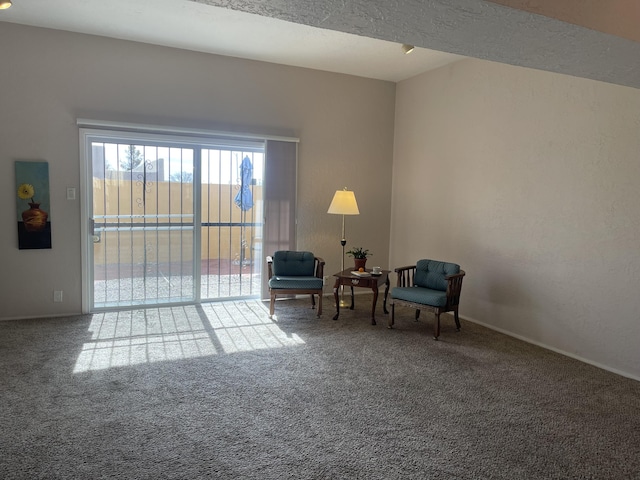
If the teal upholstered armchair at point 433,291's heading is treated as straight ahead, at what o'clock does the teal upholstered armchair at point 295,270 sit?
the teal upholstered armchair at point 295,270 is roughly at 2 o'clock from the teal upholstered armchair at point 433,291.

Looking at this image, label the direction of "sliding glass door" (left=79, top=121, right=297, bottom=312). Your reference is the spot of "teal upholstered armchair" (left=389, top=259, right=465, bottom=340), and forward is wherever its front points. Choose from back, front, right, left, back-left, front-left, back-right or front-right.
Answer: front-right

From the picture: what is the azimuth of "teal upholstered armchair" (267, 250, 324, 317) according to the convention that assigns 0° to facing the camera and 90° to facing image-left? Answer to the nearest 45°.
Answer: approximately 0°

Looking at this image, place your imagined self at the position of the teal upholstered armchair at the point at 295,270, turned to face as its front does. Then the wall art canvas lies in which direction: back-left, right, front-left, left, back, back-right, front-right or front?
right

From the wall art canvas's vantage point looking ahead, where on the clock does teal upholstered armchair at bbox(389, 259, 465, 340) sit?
The teal upholstered armchair is roughly at 10 o'clock from the wall art canvas.

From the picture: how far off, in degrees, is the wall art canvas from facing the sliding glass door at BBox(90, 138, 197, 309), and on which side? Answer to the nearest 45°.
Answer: approximately 90° to its left

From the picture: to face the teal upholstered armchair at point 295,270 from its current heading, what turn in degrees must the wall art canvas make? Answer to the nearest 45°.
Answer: approximately 90° to its left

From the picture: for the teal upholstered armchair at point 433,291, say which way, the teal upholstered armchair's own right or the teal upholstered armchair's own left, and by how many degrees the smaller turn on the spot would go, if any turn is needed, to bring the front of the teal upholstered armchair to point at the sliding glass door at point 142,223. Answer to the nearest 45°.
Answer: approximately 45° to the teal upholstered armchair's own right

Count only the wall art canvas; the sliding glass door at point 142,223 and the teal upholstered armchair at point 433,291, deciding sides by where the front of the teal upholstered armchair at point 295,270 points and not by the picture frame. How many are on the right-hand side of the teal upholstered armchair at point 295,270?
2

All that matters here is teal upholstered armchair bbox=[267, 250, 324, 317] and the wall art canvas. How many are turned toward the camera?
2

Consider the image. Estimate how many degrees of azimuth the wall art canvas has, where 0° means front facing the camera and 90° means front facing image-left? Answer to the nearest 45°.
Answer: approximately 0°

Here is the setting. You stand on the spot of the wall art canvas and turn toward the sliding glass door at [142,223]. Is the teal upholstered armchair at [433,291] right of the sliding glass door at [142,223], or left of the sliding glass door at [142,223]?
right
